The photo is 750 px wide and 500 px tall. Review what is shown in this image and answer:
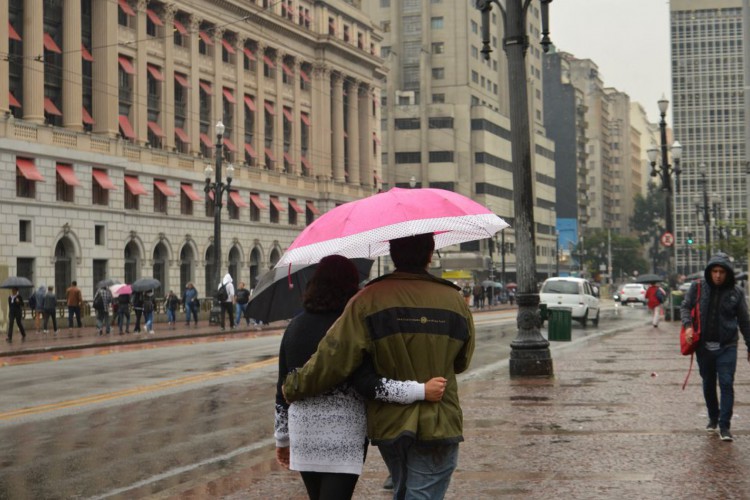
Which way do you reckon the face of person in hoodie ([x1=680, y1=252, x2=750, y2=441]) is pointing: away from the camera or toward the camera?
toward the camera

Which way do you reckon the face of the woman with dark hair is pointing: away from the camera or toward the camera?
away from the camera

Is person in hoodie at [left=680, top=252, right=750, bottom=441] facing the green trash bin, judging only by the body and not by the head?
no

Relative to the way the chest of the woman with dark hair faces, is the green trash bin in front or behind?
in front

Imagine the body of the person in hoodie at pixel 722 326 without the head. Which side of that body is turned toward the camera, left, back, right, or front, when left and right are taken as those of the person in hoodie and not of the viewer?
front

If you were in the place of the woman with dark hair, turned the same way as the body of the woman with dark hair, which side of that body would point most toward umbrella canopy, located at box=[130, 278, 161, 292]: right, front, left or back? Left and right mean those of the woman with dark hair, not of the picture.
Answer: front

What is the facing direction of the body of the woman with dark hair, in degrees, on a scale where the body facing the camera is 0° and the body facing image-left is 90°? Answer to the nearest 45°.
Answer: approximately 180°

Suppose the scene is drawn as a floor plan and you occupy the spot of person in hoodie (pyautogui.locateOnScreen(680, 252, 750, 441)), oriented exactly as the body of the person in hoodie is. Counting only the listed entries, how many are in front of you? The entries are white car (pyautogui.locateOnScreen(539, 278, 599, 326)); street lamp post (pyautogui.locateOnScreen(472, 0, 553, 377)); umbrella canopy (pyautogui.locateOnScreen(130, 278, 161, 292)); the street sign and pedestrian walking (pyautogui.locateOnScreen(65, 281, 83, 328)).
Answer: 0

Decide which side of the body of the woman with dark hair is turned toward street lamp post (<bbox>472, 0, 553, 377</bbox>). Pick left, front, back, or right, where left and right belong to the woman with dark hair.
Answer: front

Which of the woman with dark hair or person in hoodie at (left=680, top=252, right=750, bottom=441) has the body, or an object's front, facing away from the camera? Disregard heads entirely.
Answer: the woman with dark hair

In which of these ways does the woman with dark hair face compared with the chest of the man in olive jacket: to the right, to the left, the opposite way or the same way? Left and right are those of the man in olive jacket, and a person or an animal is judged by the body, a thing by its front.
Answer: the same way

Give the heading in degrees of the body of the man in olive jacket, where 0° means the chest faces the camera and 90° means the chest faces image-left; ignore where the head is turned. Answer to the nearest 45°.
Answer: approximately 180°

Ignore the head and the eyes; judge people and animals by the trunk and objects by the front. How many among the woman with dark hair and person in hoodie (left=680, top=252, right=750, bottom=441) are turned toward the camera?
1

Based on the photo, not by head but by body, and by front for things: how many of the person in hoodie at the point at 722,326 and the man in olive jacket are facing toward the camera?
1
